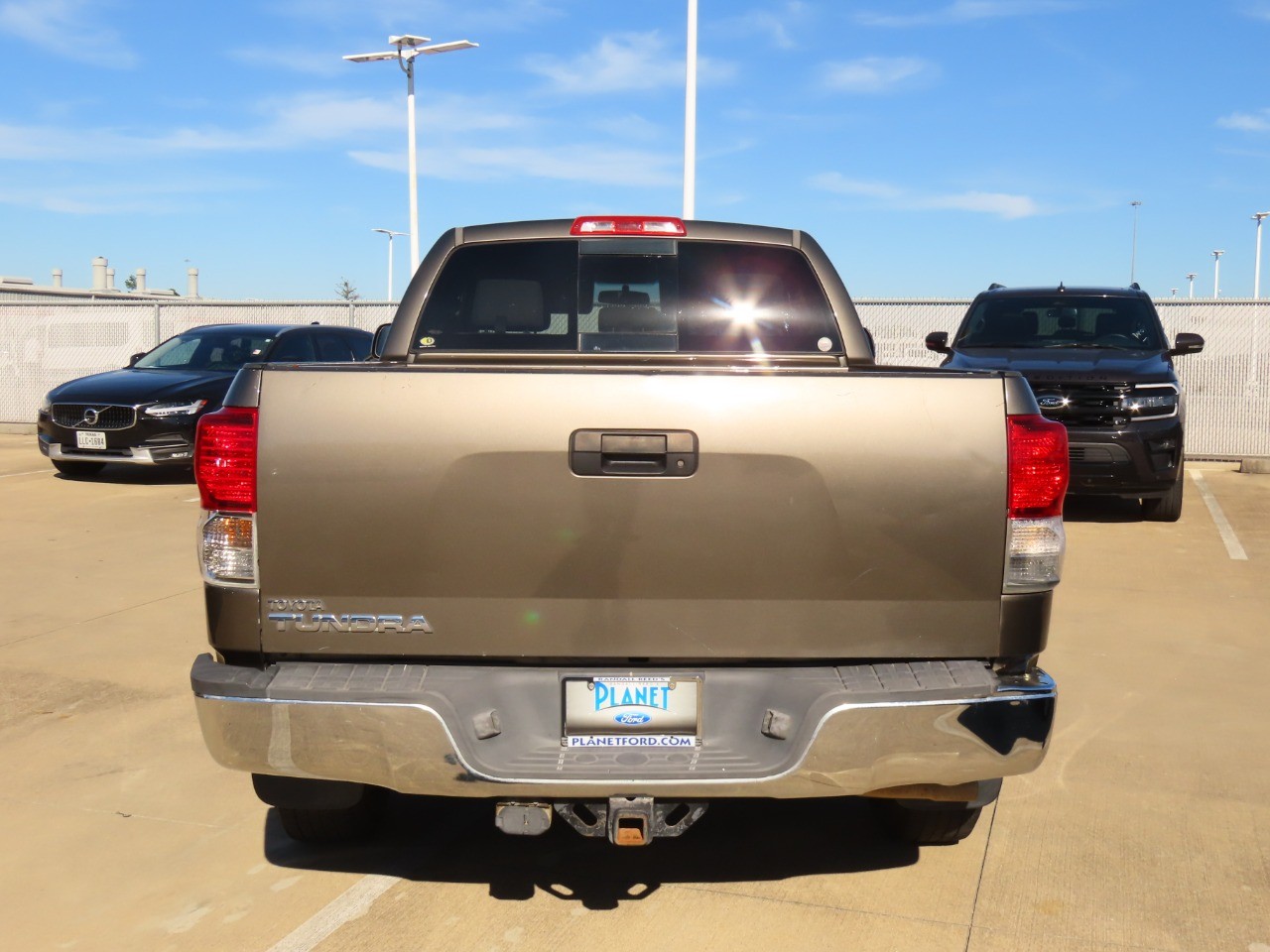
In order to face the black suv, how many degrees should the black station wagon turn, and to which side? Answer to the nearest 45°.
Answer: approximately 90° to its left

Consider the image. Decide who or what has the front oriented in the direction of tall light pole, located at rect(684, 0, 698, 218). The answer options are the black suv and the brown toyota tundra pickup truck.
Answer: the brown toyota tundra pickup truck

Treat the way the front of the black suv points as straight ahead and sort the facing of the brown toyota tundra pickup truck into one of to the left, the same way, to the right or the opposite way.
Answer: the opposite way

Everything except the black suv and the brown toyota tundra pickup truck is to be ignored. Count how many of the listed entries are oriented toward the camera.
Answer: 1

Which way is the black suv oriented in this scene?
toward the camera

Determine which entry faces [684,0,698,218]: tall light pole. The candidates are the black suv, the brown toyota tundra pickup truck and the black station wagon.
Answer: the brown toyota tundra pickup truck

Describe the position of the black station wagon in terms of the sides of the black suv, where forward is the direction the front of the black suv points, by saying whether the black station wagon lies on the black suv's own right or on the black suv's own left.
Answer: on the black suv's own right

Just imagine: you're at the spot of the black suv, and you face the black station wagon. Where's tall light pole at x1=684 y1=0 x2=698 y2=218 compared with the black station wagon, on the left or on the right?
right

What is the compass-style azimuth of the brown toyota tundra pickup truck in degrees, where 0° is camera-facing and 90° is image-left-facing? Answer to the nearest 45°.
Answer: approximately 180°

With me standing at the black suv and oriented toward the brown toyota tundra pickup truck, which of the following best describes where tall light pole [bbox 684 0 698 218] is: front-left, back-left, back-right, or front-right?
back-right

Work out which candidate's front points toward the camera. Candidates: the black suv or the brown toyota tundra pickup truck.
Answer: the black suv

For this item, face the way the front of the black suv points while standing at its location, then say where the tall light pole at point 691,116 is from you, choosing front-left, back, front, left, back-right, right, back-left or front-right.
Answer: back-right

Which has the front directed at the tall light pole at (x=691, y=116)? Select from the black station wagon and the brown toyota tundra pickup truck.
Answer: the brown toyota tundra pickup truck

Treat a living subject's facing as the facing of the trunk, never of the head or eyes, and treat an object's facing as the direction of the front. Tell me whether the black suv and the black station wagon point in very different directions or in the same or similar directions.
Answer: same or similar directions
